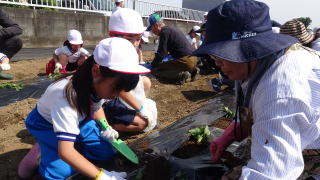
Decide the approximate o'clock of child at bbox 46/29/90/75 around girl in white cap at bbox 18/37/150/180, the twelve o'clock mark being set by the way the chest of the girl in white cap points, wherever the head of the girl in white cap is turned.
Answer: The child is roughly at 9 o'clock from the girl in white cap.

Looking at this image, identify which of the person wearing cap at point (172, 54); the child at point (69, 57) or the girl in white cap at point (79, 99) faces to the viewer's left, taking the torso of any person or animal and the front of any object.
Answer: the person wearing cap

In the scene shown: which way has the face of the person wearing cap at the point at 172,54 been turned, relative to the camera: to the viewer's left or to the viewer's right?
to the viewer's left

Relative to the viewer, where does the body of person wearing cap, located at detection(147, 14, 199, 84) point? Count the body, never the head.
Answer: to the viewer's left

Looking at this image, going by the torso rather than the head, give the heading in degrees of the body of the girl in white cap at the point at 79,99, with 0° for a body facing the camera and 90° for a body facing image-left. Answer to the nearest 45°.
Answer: approximately 270°

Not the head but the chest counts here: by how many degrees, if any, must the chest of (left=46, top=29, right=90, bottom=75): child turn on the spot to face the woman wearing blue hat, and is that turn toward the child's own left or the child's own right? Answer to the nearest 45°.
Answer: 0° — they already face them

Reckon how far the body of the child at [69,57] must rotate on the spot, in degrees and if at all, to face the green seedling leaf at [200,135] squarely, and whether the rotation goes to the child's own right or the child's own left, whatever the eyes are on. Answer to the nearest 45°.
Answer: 0° — they already face it

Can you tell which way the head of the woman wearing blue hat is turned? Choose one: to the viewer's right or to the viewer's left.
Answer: to the viewer's left

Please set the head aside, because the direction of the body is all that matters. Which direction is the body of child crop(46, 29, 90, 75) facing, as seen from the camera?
toward the camera

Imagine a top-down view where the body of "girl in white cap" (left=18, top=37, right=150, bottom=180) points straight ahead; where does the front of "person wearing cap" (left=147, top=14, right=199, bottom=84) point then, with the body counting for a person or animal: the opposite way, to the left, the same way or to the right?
the opposite way

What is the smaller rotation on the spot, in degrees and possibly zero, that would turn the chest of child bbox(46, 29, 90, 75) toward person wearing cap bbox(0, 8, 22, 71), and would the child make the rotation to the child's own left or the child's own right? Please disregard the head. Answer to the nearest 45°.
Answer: approximately 90° to the child's own right

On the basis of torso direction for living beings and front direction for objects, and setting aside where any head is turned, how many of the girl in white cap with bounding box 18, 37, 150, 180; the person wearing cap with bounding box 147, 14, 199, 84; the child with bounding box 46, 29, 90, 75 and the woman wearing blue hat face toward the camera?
1

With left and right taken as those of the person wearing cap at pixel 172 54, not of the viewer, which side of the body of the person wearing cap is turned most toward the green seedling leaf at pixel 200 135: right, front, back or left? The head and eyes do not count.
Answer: left

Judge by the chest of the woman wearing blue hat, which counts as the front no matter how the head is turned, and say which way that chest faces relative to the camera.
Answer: to the viewer's left
